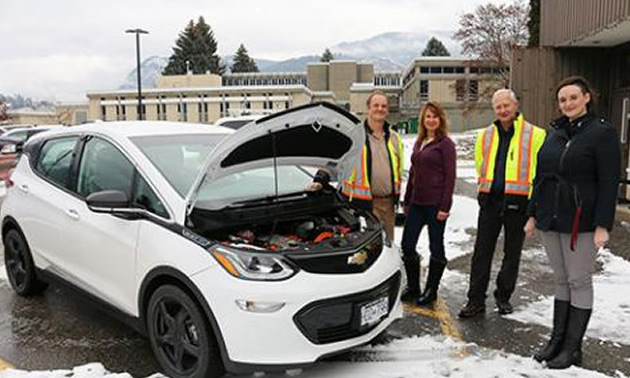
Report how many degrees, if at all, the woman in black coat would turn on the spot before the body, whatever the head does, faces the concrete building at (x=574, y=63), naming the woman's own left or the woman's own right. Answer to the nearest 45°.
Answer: approximately 135° to the woman's own right

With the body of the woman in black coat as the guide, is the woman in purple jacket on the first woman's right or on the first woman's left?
on the first woman's right

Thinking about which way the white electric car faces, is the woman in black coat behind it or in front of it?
in front

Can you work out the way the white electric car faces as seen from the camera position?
facing the viewer and to the right of the viewer

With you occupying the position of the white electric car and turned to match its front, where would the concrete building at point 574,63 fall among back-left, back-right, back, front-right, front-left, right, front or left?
left

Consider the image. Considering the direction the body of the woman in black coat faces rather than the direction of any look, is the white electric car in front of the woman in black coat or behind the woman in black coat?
in front

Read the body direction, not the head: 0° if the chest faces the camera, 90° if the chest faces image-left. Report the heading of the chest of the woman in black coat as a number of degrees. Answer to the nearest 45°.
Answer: approximately 45°
